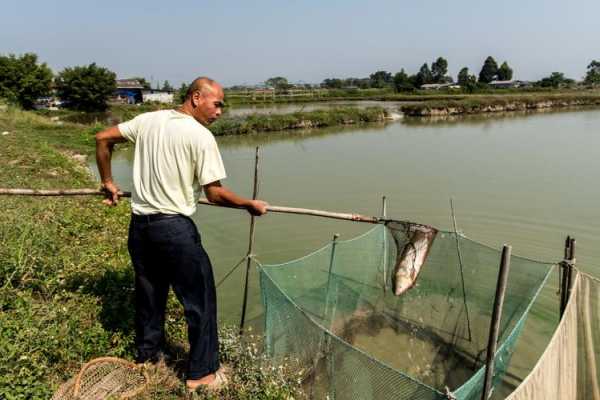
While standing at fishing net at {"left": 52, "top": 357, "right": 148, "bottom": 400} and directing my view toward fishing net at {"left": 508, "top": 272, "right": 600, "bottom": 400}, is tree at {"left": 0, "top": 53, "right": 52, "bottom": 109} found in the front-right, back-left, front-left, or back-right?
back-left

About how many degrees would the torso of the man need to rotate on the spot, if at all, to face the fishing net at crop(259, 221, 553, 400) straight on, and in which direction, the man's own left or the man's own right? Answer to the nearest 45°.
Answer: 0° — they already face it

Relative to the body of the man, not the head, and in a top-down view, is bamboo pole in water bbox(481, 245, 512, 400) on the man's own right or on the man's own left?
on the man's own right

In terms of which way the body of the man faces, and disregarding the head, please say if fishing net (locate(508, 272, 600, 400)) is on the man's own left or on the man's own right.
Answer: on the man's own right

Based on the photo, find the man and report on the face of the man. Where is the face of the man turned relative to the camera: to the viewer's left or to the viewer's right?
to the viewer's right

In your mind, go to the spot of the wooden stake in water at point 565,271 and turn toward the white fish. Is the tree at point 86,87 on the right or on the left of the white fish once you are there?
right

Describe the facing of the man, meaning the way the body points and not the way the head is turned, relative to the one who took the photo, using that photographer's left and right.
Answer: facing away from the viewer and to the right of the viewer

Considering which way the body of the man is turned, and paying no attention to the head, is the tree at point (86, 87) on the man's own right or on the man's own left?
on the man's own left

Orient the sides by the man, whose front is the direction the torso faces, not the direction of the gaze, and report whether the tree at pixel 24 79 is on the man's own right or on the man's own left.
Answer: on the man's own left
